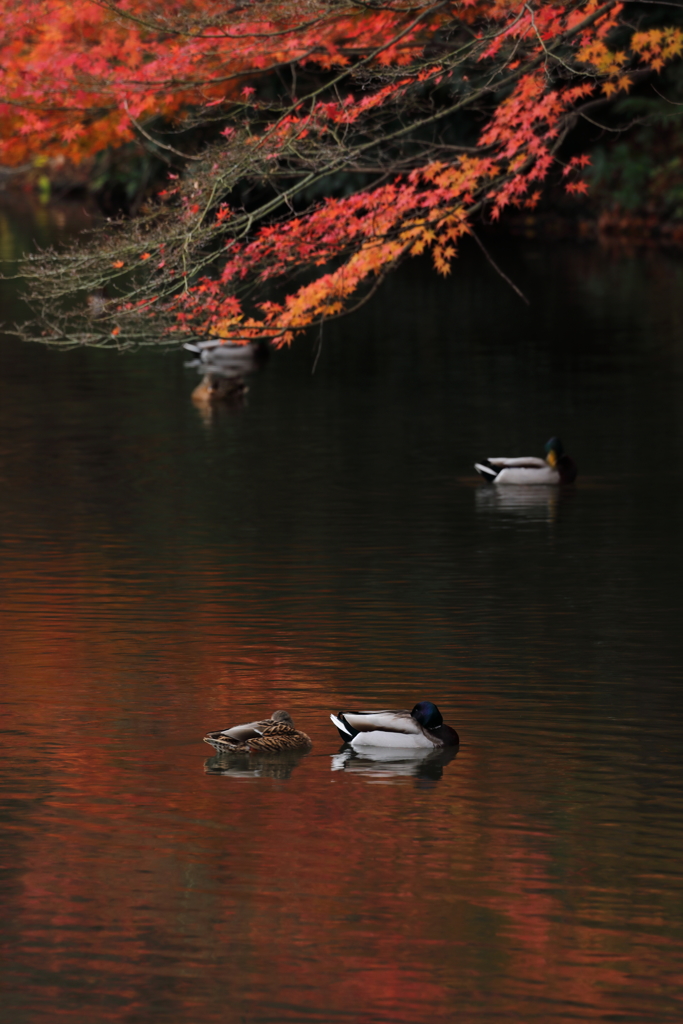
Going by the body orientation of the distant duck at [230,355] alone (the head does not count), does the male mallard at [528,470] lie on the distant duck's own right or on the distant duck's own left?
on the distant duck's own right

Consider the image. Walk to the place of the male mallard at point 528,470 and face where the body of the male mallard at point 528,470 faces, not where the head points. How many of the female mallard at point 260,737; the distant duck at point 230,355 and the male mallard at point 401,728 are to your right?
2

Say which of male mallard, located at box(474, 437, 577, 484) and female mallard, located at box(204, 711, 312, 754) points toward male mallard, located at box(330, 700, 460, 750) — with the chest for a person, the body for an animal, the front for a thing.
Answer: the female mallard

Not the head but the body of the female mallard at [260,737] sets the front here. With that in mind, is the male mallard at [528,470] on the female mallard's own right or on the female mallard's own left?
on the female mallard's own left

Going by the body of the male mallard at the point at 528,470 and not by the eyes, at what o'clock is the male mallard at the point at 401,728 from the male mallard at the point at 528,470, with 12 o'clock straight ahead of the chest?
the male mallard at the point at 401,728 is roughly at 3 o'clock from the male mallard at the point at 528,470.

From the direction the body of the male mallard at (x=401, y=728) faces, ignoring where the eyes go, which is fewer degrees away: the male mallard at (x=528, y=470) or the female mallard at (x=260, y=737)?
the male mallard

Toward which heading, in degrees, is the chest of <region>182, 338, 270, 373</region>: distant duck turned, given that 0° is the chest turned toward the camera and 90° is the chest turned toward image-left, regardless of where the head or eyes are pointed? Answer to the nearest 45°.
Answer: approximately 270°

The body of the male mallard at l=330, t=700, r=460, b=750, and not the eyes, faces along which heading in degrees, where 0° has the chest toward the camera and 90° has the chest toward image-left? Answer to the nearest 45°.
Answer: approximately 270°

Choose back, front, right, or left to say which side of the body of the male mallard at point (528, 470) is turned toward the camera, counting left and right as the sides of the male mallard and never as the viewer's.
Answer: right

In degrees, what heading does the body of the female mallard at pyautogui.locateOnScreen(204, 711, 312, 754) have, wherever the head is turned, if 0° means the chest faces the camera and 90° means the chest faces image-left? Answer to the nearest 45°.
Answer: approximately 270°

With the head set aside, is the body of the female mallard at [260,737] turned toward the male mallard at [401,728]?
yes

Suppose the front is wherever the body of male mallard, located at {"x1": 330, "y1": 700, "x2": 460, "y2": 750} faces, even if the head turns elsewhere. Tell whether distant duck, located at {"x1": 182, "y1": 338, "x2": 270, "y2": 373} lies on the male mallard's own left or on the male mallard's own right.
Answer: on the male mallard's own left

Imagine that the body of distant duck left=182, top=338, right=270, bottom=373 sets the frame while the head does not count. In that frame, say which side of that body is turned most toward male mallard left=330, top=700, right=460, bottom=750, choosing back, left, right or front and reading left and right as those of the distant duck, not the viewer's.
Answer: right
